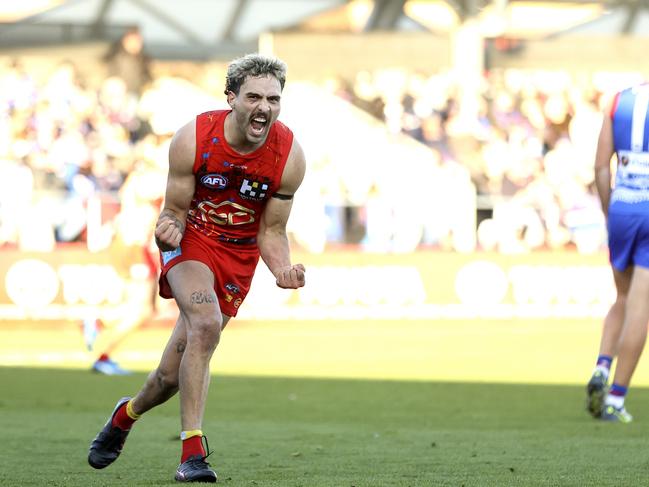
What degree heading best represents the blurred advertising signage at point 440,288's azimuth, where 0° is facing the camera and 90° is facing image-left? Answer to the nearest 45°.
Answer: approximately 0°

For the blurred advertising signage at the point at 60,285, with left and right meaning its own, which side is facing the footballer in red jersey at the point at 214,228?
front

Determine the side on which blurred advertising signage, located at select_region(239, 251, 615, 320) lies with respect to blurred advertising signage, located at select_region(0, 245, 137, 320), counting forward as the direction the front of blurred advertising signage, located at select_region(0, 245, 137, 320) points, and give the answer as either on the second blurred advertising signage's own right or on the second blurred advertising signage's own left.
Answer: on the second blurred advertising signage's own left

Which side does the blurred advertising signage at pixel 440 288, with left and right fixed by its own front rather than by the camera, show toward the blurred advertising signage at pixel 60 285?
right

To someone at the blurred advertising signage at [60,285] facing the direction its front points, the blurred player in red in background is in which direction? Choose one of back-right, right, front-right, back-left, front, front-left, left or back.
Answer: front

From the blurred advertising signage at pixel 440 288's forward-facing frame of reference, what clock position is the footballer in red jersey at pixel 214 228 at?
The footballer in red jersey is roughly at 12 o'clock from the blurred advertising signage.

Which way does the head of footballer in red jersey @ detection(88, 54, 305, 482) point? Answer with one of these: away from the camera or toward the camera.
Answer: toward the camera

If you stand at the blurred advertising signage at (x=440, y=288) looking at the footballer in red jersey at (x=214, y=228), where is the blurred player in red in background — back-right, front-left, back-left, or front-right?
front-right
